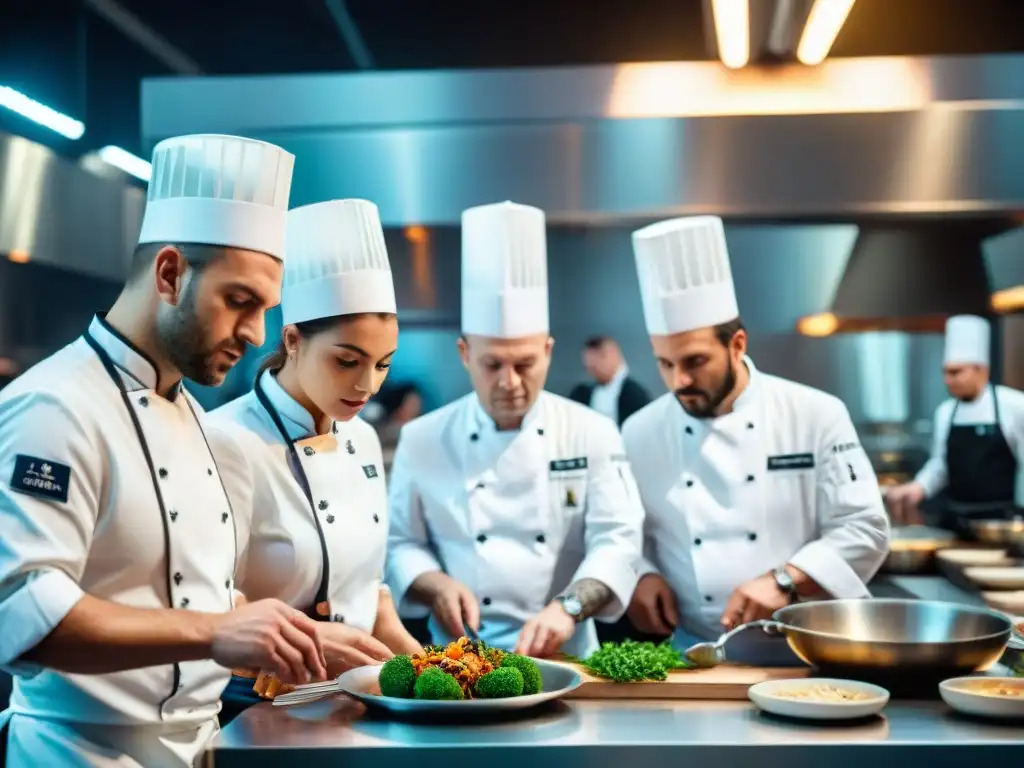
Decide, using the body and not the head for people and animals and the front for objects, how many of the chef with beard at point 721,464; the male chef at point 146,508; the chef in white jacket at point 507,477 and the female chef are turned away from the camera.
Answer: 0

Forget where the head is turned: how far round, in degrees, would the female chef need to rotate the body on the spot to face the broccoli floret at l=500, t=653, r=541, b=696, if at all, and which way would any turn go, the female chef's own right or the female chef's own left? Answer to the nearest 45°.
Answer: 0° — they already face it

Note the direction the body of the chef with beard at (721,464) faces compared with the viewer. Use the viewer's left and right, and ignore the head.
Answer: facing the viewer and to the left of the viewer

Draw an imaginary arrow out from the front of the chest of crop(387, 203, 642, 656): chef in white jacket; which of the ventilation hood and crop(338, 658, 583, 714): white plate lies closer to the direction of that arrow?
the white plate

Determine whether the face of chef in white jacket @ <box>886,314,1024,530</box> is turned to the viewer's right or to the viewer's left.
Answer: to the viewer's left

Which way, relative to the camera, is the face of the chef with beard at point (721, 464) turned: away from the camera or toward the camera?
toward the camera

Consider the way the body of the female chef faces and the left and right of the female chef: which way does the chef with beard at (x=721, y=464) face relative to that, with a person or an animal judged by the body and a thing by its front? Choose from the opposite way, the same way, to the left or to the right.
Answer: to the right

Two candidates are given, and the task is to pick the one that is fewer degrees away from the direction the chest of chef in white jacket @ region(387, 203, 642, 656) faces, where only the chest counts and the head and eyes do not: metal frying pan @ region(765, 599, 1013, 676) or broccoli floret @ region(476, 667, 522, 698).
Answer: the broccoli floret

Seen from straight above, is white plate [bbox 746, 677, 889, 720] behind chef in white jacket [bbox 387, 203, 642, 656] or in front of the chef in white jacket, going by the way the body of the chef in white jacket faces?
in front

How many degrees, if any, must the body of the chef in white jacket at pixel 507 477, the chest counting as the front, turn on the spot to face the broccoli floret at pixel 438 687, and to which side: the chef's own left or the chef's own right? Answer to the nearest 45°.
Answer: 0° — they already face it

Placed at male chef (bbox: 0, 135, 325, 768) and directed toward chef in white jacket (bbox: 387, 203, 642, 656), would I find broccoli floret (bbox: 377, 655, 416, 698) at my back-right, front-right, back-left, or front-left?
front-right

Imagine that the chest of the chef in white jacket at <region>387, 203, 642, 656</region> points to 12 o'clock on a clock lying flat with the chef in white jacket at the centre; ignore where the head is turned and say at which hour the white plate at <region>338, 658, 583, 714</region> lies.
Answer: The white plate is roughly at 12 o'clock from the chef in white jacket.

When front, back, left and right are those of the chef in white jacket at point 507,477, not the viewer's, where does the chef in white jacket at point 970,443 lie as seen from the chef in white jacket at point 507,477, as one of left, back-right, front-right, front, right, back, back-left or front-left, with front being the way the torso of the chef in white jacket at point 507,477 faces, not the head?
back-left

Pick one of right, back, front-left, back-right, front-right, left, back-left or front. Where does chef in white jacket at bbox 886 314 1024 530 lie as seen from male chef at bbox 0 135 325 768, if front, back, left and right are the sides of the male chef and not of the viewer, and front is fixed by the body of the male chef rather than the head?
left

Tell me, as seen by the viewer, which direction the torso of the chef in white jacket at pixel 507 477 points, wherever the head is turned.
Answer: toward the camera
